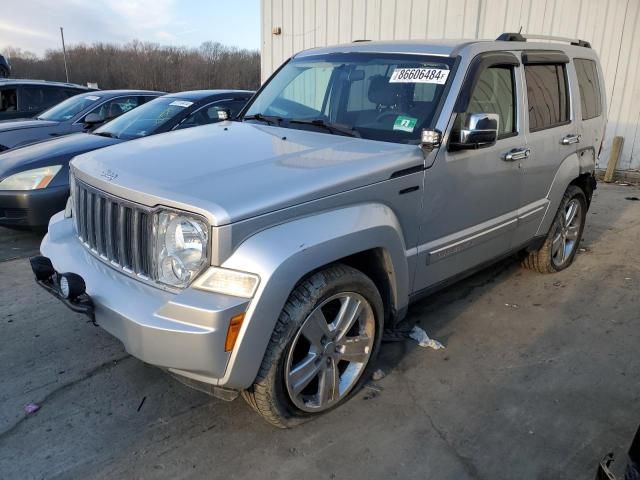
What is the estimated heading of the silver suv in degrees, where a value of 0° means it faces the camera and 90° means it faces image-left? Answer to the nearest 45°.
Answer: approximately 45°

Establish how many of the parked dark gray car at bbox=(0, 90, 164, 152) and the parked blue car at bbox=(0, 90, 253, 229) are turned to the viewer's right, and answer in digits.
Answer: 0

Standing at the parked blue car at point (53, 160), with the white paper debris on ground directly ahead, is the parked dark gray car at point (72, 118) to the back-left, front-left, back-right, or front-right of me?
back-left

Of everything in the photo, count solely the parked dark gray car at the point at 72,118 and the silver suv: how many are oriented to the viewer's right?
0

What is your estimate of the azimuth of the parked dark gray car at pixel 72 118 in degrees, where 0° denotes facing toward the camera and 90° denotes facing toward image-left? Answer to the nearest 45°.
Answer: approximately 45°

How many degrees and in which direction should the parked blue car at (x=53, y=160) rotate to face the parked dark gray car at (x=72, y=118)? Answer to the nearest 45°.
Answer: approximately 135° to its right

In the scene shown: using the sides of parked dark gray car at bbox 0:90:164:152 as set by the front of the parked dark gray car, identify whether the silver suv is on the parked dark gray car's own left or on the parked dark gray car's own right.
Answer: on the parked dark gray car's own left
